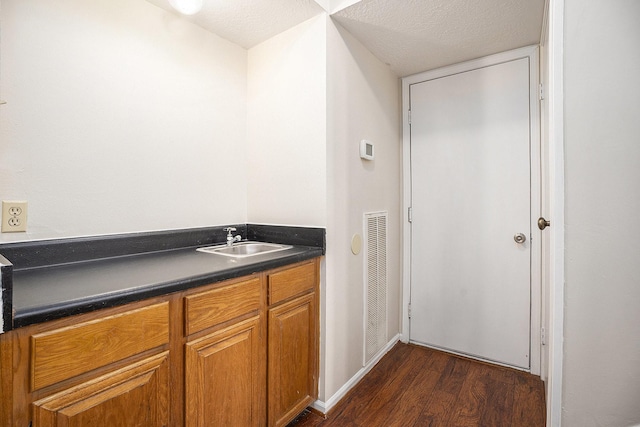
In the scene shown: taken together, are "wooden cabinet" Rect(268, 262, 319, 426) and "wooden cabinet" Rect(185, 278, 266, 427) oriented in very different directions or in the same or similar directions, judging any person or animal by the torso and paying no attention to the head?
same or similar directions

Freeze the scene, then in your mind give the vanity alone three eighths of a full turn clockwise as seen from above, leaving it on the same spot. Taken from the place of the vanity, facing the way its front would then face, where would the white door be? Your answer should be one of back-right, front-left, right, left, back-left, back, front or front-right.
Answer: back

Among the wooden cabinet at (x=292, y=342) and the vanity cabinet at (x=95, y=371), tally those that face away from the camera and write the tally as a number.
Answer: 0

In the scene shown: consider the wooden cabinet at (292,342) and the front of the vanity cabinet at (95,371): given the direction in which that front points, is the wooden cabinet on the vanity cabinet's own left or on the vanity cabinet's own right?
on the vanity cabinet's own left

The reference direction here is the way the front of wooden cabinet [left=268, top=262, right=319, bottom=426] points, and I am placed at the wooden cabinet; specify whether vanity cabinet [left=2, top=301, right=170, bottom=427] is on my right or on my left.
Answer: on my right

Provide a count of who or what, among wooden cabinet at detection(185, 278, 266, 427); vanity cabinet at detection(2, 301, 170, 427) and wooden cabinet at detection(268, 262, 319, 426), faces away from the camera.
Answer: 0

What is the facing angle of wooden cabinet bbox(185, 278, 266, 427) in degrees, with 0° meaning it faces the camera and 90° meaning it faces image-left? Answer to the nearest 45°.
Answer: approximately 315°

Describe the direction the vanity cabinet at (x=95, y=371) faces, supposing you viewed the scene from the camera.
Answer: facing the viewer and to the right of the viewer
